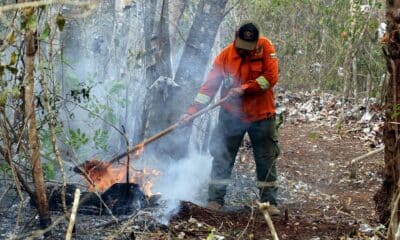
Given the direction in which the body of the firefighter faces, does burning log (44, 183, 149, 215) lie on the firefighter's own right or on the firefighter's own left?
on the firefighter's own right

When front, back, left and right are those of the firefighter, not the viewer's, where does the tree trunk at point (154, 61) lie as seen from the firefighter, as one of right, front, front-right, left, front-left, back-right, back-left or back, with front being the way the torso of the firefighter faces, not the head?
back-right

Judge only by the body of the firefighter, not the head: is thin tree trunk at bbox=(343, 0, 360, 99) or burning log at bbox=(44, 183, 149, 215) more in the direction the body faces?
the burning log

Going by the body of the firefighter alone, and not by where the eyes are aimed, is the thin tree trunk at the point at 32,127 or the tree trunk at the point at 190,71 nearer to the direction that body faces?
the thin tree trunk

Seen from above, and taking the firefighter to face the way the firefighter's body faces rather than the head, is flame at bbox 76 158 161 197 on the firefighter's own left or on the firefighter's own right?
on the firefighter's own right

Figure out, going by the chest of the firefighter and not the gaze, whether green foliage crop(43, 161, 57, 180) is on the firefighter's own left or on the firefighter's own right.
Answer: on the firefighter's own right

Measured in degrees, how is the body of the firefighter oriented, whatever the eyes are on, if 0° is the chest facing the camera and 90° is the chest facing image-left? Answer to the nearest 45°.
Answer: approximately 0°

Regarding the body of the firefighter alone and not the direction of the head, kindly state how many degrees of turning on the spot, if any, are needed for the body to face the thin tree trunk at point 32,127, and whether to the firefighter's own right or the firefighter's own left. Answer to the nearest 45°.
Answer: approximately 45° to the firefighter's own right

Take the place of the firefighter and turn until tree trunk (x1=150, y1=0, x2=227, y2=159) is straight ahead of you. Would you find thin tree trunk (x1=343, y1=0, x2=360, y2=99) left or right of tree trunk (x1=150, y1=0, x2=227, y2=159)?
right

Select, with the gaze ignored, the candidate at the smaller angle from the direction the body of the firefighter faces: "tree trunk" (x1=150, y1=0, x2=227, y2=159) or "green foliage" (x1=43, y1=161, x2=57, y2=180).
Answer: the green foliage
